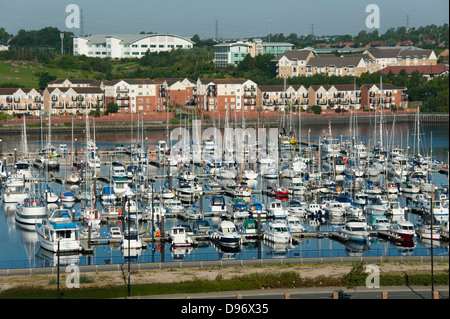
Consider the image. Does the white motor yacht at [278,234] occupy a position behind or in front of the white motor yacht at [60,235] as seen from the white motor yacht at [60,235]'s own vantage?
behind

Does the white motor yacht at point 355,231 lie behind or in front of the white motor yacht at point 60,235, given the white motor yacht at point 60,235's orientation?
behind
